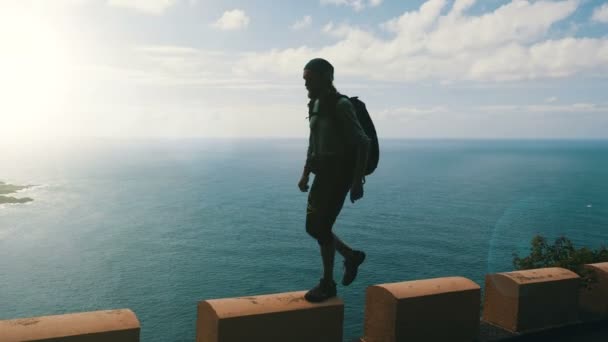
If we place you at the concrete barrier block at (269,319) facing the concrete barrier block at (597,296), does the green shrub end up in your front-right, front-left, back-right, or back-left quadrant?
front-left

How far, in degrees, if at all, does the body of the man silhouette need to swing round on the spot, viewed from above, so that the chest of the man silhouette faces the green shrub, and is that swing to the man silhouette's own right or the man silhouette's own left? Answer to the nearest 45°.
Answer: approximately 180°

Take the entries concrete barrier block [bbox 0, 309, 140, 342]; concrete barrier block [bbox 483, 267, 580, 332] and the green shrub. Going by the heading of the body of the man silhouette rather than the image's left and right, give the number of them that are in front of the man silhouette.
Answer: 1

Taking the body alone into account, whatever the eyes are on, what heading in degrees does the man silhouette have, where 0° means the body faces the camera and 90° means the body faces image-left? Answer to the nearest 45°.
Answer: approximately 45°

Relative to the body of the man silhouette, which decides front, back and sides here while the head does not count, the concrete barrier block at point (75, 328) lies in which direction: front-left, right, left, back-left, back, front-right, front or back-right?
front

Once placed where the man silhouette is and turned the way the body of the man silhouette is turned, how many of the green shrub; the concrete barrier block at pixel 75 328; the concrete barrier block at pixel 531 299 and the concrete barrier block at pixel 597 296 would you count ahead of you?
1
